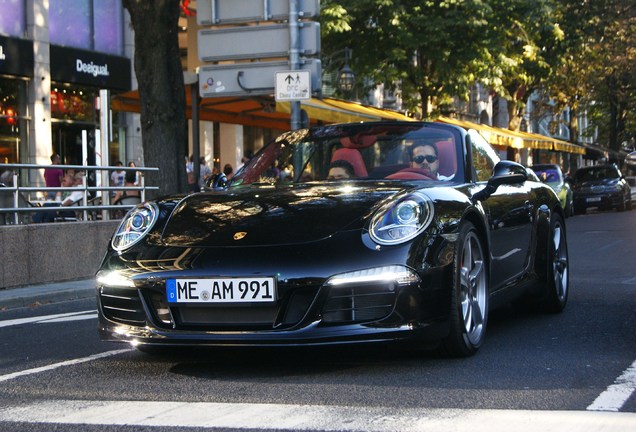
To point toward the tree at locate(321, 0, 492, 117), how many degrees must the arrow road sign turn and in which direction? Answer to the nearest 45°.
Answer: approximately 180°

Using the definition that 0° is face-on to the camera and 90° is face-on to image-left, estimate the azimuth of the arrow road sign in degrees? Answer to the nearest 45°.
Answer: approximately 0°

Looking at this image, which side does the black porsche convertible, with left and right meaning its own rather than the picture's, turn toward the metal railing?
right

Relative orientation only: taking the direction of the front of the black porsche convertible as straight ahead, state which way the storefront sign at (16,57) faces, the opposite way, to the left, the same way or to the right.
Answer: to the left

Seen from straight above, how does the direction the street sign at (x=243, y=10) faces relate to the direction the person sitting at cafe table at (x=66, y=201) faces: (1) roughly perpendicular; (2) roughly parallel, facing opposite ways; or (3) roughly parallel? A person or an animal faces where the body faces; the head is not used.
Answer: roughly perpendicular

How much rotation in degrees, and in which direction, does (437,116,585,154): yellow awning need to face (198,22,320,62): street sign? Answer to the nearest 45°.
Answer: approximately 45° to its right
